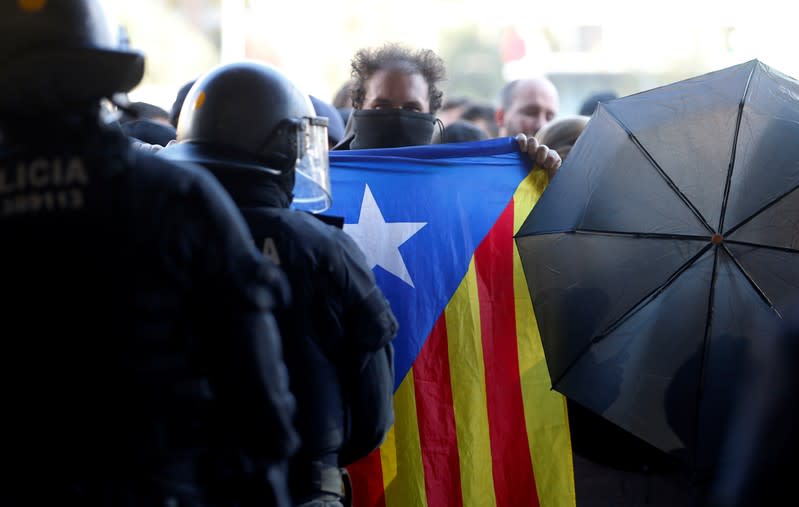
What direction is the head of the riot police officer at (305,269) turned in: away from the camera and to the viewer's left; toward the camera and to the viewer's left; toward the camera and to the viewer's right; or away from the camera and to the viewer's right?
away from the camera and to the viewer's right

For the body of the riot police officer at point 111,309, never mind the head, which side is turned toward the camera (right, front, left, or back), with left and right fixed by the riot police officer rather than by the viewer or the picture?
back

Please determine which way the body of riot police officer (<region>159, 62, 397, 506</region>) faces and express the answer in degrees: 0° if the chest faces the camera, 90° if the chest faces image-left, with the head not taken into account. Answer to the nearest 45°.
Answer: approximately 225°

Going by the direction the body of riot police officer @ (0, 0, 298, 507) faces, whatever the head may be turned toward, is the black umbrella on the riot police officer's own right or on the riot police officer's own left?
on the riot police officer's own right

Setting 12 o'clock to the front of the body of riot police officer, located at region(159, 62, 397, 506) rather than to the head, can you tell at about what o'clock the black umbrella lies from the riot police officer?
The black umbrella is roughly at 1 o'clock from the riot police officer.

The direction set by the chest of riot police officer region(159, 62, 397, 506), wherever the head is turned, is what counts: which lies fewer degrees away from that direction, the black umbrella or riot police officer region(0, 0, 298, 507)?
the black umbrella

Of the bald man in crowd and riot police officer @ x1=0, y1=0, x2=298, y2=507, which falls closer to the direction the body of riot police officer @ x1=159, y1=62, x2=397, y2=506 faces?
the bald man in crowd
